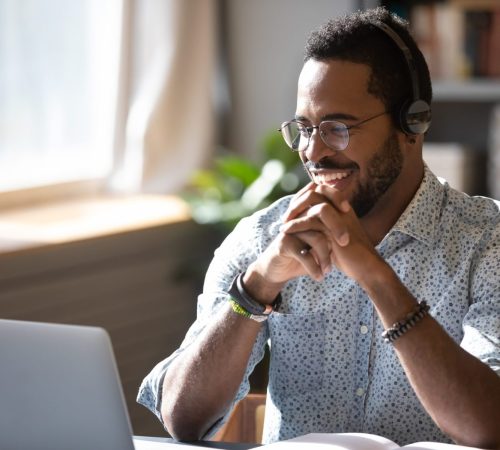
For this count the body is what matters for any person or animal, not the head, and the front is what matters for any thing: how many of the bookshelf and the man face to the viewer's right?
0

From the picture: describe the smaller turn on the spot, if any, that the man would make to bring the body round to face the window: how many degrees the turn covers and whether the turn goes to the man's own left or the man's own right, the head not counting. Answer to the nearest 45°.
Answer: approximately 90° to the man's own right

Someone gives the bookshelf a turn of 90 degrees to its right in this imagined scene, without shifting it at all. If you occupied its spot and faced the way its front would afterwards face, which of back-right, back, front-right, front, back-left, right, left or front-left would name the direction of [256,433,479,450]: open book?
left

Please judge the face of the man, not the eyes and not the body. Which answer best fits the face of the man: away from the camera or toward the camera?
toward the camera

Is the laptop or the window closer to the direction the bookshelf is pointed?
the laptop

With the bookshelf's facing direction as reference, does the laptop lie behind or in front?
in front

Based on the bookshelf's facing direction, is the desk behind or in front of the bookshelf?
in front

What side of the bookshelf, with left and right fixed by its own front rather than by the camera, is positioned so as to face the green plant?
right

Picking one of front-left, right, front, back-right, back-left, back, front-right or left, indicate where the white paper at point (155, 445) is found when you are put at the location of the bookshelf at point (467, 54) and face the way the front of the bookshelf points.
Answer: front

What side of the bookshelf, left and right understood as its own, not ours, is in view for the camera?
front

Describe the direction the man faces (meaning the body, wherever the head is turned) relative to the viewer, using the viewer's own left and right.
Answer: facing the viewer and to the left of the viewer

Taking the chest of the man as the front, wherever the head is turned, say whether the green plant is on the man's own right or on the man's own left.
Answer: on the man's own right
